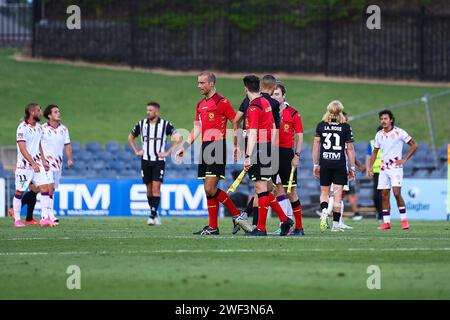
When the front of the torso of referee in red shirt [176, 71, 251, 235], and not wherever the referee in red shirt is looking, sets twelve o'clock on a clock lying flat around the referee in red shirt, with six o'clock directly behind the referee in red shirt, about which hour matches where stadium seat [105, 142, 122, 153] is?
The stadium seat is roughly at 4 o'clock from the referee in red shirt.

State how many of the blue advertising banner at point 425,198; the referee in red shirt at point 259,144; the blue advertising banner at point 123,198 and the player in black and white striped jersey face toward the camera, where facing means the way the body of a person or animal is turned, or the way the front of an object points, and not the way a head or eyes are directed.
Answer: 3

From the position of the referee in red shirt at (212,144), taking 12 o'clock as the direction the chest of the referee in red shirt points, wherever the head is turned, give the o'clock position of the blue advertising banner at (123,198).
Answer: The blue advertising banner is roughly at 4 o'clock from the referee in red shirt.

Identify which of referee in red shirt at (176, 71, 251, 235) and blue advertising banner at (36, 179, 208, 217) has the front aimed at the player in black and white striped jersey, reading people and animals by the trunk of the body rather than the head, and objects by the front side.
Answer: the blue advertising banner

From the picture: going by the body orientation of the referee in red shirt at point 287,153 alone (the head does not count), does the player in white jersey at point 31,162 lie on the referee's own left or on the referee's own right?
on the referee's own right

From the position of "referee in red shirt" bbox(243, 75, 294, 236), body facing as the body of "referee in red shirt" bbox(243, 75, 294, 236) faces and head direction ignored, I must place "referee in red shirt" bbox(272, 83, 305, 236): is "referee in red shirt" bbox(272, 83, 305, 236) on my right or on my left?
on my right

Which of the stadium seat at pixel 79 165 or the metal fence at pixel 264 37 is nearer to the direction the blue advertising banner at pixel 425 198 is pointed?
the stadium seat

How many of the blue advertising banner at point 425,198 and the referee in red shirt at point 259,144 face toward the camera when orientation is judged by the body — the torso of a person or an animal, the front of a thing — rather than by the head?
1

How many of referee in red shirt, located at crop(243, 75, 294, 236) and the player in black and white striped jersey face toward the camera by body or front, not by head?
1
